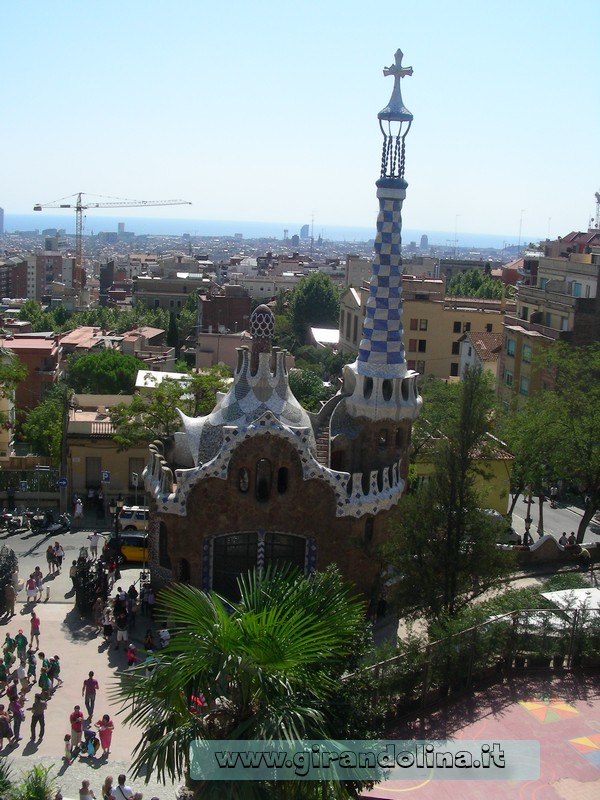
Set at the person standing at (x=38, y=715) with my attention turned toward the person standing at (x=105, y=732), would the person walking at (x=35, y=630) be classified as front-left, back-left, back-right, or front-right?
back-left

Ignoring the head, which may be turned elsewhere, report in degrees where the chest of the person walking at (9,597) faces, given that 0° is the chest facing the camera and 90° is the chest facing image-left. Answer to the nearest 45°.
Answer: approximately 180°

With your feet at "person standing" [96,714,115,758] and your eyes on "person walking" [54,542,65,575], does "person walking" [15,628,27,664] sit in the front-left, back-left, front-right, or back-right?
front-left

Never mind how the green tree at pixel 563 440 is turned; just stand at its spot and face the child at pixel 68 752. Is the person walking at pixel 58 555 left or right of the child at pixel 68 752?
right

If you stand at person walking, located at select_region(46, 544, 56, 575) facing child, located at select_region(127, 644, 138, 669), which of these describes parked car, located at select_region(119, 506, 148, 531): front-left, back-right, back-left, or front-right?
back-left

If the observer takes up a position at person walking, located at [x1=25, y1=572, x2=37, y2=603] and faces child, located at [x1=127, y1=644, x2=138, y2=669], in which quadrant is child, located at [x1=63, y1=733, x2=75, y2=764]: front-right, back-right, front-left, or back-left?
front-right

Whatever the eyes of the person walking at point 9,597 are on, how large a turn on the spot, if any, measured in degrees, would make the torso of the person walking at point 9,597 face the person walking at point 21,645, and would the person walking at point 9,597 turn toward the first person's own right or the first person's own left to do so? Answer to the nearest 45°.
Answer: approximately 180°
